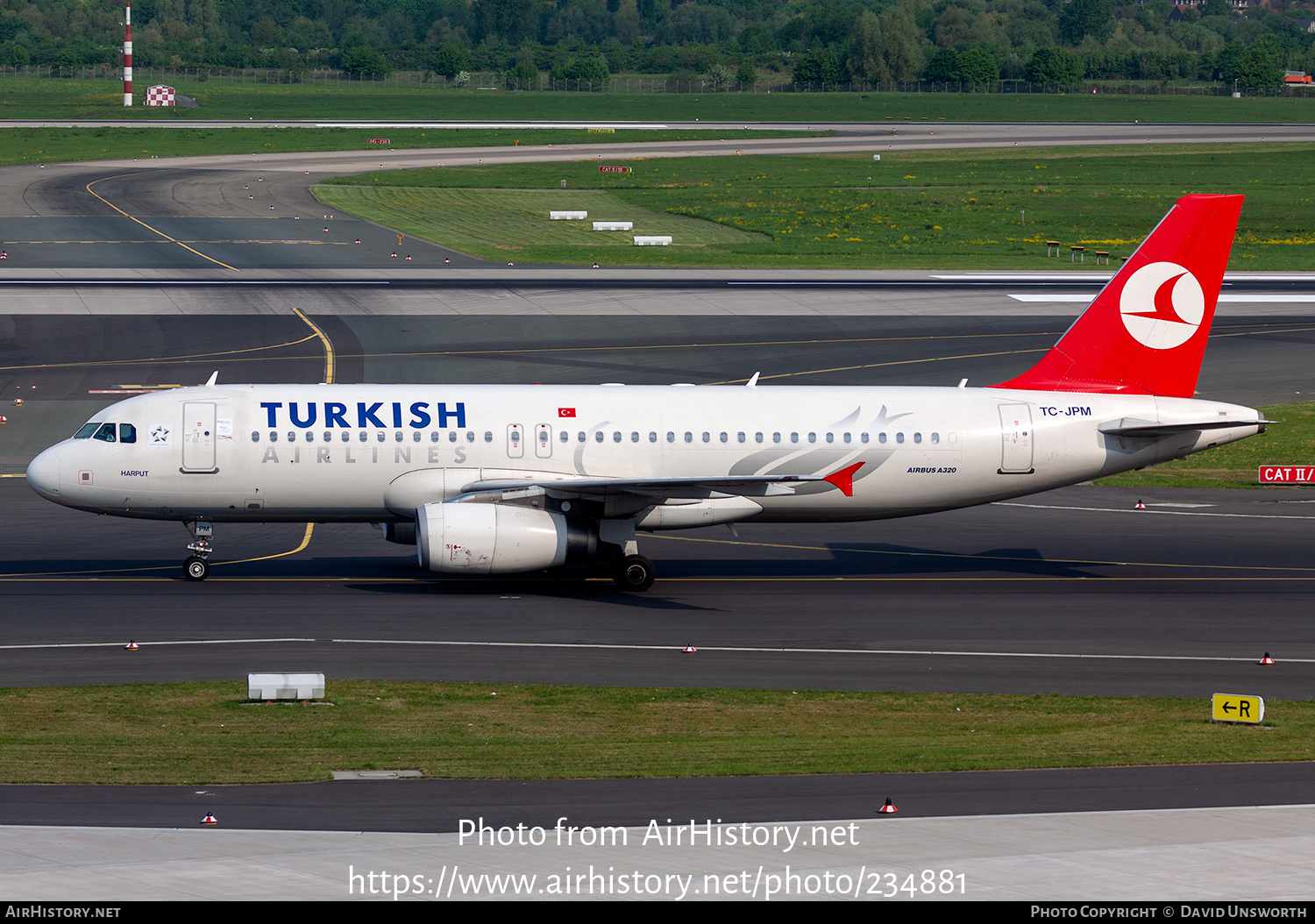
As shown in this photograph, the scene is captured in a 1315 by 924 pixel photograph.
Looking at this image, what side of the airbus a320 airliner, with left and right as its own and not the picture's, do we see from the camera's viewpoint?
left
